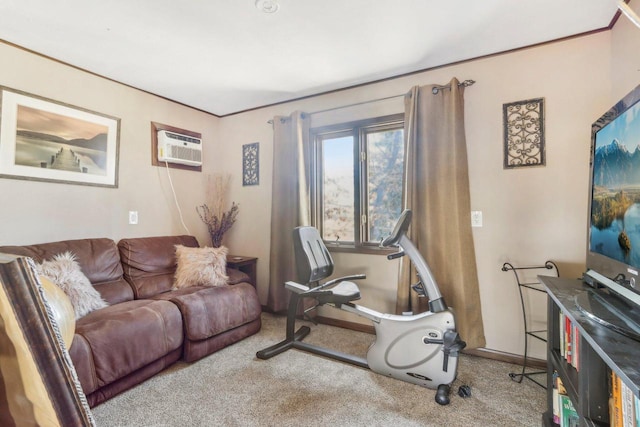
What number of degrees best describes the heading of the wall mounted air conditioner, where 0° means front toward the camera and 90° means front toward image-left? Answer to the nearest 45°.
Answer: approximately 315°

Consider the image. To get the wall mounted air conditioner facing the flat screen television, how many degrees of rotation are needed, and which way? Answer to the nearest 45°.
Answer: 0° — it already faces it

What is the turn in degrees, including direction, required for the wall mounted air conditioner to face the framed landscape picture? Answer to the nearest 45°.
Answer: approximately 90° to its right

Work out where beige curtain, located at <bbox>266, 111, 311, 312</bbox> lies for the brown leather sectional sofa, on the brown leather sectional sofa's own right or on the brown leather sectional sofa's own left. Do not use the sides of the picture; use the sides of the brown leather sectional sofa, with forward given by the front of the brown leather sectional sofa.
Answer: on the brown leather sectional sofa's own left

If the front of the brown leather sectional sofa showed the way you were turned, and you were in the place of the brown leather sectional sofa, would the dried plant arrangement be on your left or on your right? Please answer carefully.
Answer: on your left

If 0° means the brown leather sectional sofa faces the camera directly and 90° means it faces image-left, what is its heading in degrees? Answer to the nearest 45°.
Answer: approximately 315°

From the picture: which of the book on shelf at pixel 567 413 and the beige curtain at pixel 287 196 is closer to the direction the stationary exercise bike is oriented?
the book on shelf

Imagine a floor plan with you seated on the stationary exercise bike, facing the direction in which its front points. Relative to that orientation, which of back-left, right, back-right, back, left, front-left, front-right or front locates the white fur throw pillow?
back-right

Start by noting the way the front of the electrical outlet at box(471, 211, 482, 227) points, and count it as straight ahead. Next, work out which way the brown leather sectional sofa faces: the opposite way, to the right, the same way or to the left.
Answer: to the left
